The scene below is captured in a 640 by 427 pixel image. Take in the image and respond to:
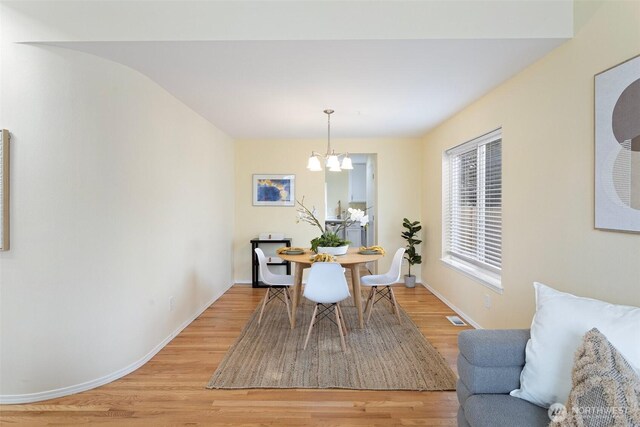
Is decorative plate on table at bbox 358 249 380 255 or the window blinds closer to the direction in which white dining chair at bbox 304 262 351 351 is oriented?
the decorative plate on table

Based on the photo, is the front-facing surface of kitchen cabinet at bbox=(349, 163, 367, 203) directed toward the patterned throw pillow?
yes

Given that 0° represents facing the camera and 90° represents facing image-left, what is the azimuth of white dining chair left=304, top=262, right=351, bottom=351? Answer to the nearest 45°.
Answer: approximately 180°

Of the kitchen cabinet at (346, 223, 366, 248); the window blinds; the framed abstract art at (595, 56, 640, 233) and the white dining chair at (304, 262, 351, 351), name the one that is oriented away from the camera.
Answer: the white dining chair

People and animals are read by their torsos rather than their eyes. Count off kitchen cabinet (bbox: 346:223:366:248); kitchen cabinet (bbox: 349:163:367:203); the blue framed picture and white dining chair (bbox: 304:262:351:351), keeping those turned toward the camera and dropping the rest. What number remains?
3

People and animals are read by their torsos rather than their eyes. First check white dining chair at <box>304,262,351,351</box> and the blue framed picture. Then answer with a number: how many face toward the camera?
1

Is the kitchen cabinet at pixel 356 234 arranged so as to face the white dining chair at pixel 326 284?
yes

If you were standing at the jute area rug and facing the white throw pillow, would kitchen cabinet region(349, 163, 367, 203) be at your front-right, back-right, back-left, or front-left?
back-left

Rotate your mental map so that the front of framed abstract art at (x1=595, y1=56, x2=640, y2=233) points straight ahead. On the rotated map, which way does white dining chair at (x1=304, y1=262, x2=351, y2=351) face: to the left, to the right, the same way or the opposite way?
to the right
